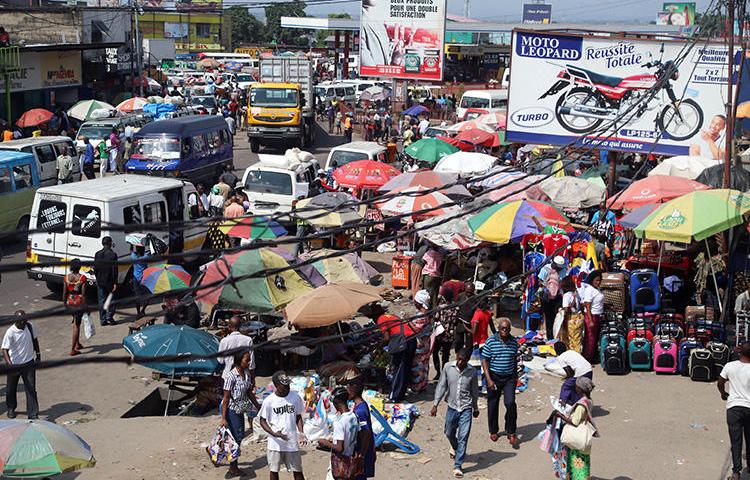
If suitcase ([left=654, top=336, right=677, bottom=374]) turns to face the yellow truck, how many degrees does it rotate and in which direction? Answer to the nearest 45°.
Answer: approximately 135° to its right

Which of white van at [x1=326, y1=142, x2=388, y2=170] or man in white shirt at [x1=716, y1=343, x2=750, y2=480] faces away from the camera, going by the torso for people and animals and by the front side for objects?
the man in white shirt

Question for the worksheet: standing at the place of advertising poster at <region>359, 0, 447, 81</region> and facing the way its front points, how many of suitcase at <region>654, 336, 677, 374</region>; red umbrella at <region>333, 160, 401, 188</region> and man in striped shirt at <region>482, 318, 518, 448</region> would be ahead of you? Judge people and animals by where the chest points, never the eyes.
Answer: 3

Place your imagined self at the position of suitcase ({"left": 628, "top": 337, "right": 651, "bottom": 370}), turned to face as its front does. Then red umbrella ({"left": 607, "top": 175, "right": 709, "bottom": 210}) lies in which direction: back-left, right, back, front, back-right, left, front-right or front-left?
back

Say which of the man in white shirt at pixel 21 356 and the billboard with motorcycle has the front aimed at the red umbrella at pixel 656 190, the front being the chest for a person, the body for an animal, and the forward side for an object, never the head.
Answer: the billboard with motorcycle

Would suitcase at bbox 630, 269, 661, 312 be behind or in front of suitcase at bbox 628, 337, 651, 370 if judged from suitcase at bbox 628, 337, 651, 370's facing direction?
behind

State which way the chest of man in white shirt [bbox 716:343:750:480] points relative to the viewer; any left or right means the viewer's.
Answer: facing away from the viewer

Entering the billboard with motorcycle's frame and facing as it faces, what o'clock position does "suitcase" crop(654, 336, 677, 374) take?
The suitcase is roughly at 12 o'clock from the billboard with motorcycle.

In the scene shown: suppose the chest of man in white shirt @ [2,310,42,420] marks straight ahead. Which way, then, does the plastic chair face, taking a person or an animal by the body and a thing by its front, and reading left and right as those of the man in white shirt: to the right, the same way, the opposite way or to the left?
to the left

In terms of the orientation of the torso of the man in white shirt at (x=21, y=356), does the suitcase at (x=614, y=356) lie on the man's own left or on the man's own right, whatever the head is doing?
on the man's own left

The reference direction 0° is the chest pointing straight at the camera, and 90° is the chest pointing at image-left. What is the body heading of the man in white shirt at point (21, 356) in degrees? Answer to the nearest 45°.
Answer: approximately 0°

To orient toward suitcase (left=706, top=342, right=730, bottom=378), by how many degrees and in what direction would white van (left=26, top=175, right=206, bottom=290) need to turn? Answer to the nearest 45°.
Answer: approximately 90° to its right

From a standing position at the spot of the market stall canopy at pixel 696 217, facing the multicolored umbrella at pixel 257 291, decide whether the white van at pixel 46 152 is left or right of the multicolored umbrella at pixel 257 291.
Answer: right
